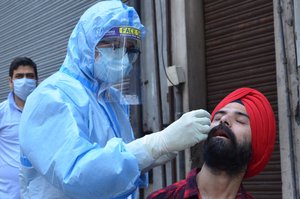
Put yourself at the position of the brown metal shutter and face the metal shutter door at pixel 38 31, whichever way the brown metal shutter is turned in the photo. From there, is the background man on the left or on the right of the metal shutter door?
left

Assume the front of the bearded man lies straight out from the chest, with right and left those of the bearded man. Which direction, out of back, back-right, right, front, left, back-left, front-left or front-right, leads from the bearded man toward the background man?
right

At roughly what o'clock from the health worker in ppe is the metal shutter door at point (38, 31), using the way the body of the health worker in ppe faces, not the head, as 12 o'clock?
The metal shutter door is roughly at 7 o'clock from the health worker in ppe.

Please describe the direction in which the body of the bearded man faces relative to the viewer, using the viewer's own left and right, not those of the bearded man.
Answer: facing the viewer and to the left of the viewer

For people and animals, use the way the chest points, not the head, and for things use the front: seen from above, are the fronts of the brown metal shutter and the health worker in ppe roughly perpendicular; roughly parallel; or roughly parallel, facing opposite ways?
roughly perpendicular

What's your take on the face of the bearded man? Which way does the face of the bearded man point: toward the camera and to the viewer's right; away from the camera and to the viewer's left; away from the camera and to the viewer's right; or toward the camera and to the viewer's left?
toward the camera and to the viewer's left

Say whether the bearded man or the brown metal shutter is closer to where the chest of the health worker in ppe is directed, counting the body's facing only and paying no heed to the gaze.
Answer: the bearded man

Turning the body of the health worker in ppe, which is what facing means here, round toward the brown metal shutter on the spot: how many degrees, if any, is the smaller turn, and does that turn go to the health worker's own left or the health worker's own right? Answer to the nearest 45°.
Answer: approximately 90° to the health worker's own left

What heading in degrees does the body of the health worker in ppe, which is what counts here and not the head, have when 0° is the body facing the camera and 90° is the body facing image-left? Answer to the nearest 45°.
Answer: approximately 315°

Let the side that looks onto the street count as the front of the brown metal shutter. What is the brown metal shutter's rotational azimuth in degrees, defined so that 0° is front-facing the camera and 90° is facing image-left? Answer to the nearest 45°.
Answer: approximately 45°

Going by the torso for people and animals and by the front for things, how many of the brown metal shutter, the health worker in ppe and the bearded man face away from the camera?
0

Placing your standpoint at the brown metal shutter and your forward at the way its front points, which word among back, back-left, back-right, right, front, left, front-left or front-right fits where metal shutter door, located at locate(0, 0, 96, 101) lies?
right

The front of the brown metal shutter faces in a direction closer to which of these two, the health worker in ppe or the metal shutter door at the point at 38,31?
the health worker in ppe
